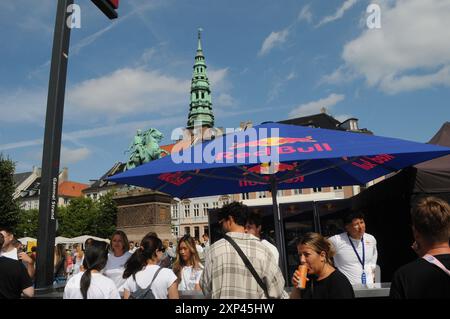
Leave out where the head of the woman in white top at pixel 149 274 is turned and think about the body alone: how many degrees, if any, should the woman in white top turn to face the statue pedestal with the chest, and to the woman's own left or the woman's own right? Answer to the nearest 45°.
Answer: approximately 45° to the woman's own left

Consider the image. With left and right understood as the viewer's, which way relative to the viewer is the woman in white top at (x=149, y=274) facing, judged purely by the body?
facing away from the viewer and to the right of the viewer

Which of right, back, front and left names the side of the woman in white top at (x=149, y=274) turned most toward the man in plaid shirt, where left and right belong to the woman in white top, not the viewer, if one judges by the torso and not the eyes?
right

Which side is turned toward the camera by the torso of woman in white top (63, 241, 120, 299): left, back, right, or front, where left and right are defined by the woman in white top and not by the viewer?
back

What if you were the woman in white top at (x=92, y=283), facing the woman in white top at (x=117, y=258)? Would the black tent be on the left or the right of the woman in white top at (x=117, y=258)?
right

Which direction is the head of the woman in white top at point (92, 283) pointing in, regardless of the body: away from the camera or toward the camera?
away from the camera

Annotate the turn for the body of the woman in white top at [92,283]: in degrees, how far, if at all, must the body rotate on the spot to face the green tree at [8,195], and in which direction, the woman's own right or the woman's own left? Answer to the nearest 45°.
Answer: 0° — they already face it

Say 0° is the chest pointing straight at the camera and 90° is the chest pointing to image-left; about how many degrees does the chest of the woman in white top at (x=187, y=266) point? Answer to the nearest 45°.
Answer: approximately 45°

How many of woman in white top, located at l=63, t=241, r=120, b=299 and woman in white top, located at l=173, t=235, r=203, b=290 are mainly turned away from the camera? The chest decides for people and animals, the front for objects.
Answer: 1

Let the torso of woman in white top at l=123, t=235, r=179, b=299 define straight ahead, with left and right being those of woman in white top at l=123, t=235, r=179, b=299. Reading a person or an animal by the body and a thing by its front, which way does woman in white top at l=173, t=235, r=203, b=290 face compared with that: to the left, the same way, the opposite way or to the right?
the opposite way

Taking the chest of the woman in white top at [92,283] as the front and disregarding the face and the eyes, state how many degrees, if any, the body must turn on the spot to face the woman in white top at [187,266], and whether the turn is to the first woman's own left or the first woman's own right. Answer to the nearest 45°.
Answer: approximately 45° to the first woman's own right

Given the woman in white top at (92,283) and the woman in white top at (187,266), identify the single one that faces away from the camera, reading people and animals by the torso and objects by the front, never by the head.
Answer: the woman in white top at (92,283)

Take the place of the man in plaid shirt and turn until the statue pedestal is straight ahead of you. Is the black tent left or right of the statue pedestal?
right

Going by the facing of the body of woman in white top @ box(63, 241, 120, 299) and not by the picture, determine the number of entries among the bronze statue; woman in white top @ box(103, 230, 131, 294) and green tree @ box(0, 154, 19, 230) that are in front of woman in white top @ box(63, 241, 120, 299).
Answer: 3

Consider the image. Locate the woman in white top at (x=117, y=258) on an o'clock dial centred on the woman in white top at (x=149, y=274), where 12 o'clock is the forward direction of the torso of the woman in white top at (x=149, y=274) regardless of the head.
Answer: the woman in white top at (x=117, y=258) is roughly at 10 o'clock from the woman in white top at (x=149, y=274).
